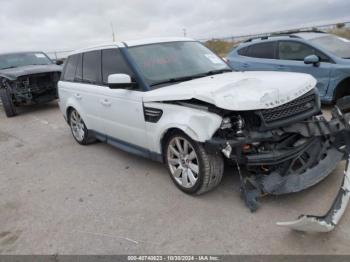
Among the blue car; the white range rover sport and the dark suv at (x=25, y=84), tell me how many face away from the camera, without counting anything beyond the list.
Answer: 0

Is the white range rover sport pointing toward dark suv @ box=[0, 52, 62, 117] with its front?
no

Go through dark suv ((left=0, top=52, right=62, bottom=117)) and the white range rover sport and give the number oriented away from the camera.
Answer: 0

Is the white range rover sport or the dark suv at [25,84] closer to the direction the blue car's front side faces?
the white range rover sport

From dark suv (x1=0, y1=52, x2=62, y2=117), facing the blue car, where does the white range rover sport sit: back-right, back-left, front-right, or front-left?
front-right

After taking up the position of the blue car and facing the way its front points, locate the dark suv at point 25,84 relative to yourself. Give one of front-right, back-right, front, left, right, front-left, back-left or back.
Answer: back-right

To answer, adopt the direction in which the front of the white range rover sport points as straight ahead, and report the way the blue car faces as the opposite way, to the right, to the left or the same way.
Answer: the same way

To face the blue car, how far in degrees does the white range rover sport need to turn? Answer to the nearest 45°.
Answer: approximately 90° to its left

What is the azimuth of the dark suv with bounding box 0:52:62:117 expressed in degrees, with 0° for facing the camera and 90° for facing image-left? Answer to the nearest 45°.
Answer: approximately 315°
